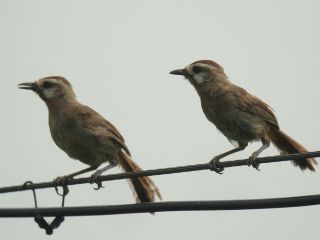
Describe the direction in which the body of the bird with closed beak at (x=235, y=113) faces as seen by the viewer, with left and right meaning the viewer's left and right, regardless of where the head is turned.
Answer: facing to the left of the viewer

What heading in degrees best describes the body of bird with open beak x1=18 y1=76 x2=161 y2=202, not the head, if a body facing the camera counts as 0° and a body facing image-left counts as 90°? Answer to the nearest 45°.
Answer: approximately 90°
